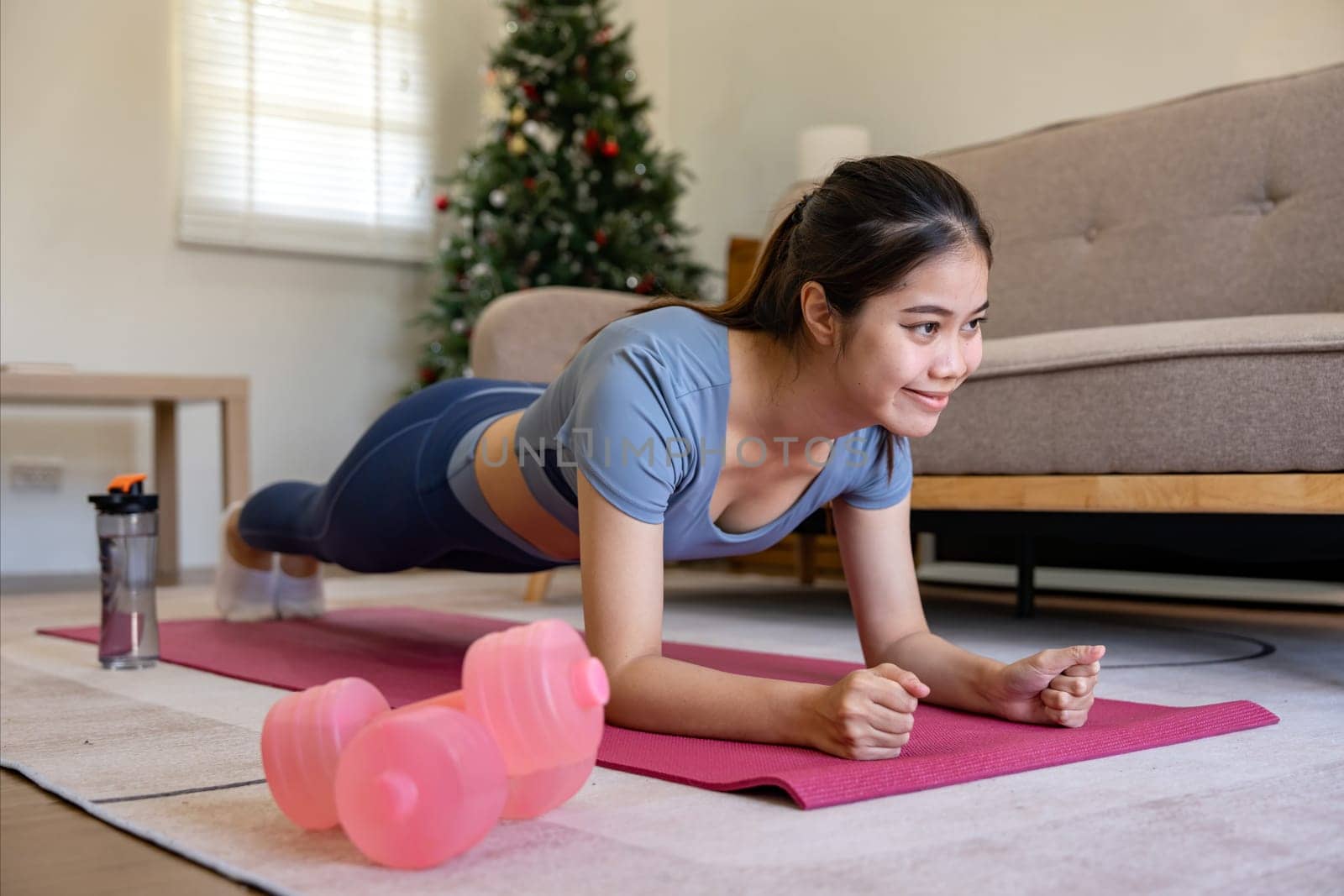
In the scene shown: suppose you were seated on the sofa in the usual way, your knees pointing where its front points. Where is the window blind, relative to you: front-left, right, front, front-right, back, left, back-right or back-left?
right

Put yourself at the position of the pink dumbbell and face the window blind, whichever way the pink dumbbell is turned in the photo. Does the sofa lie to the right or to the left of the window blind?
right

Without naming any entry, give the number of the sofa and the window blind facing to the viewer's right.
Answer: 0

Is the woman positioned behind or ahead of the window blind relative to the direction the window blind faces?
ahead

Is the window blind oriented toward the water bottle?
yes

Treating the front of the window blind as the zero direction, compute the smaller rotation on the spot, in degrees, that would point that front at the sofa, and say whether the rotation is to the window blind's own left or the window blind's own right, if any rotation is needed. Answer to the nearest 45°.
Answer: approximately 45° to the window blind's own left

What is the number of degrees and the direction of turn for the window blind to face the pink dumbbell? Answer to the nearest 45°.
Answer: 0° — it already faces it

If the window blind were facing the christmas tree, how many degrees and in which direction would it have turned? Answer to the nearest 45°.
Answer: approximately 45° to its left

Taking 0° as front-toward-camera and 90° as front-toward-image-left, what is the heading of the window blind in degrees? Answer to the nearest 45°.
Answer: approximately 0°

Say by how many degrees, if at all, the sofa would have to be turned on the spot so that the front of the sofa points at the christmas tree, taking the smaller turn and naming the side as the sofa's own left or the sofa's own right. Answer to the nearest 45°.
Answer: approximately 90° to the sofa's own right

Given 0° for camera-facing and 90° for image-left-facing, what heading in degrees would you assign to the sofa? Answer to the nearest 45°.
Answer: approximately 45°
